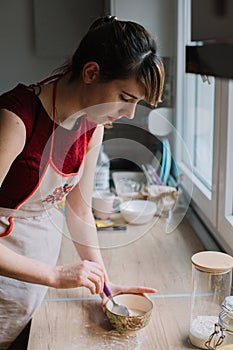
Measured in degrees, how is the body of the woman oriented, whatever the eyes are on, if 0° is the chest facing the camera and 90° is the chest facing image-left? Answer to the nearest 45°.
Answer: approximately 315°

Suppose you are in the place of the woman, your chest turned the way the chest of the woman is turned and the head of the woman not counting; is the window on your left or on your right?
on your left

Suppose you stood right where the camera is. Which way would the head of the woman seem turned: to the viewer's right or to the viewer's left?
to the viewer's right
